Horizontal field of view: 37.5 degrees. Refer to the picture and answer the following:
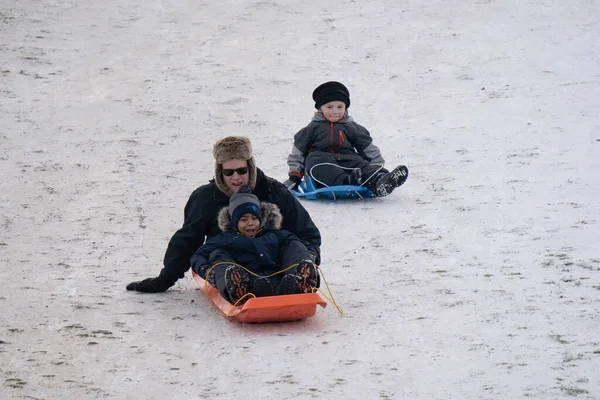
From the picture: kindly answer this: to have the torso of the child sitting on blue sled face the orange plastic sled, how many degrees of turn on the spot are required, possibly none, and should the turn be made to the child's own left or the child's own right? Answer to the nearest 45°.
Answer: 0° — they already face it

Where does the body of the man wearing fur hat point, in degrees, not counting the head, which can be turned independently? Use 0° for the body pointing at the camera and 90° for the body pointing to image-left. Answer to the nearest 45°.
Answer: approximately 0°

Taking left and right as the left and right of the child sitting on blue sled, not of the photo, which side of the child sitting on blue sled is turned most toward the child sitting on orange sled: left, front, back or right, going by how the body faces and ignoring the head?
front

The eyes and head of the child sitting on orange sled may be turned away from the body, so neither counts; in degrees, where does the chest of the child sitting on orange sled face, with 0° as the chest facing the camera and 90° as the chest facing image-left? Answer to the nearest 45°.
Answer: approximately 0°

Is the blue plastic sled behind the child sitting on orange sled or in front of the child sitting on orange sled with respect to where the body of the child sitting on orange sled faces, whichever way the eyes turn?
behind

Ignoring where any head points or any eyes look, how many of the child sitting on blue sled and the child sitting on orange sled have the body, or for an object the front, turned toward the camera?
2
